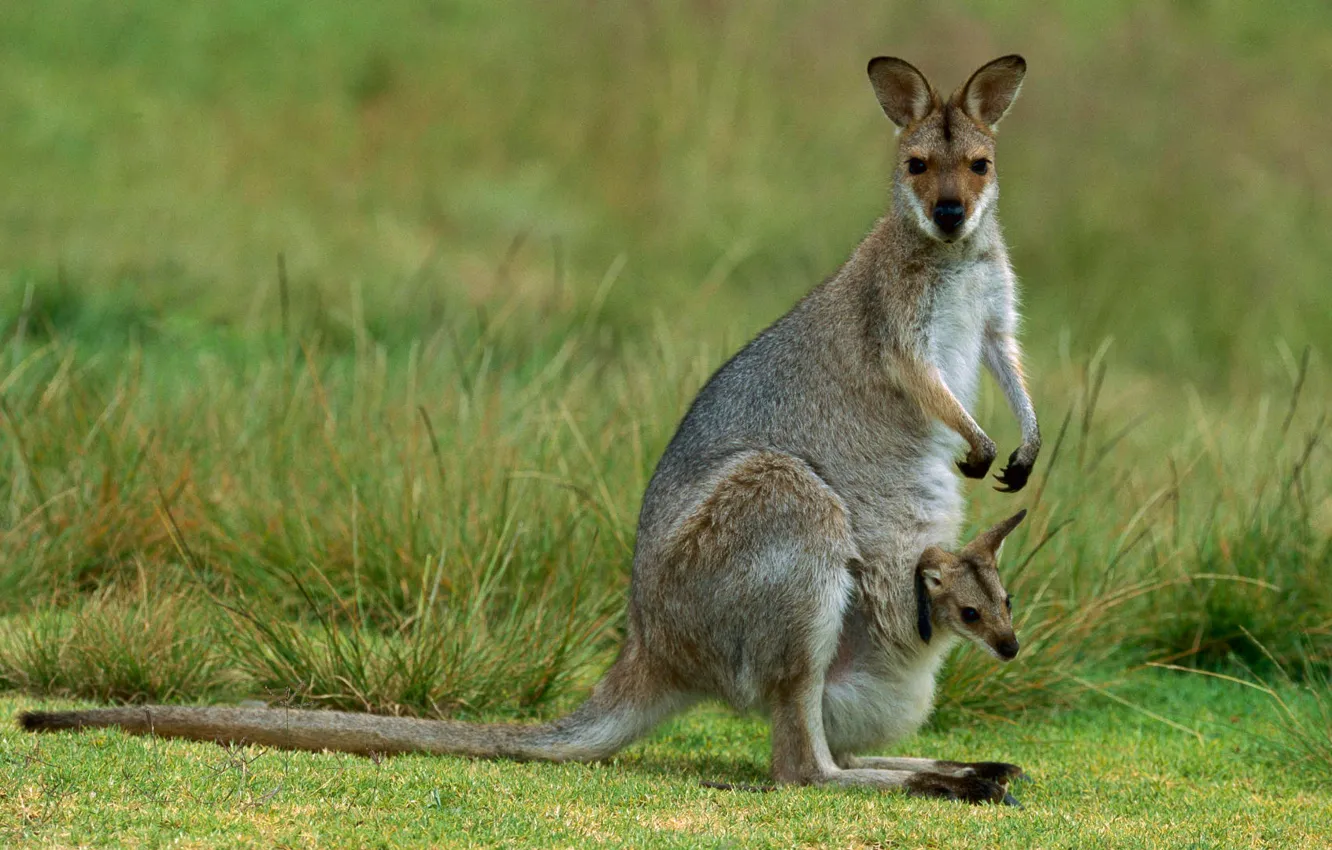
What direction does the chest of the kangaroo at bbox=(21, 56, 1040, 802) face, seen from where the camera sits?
to the viewer's right
